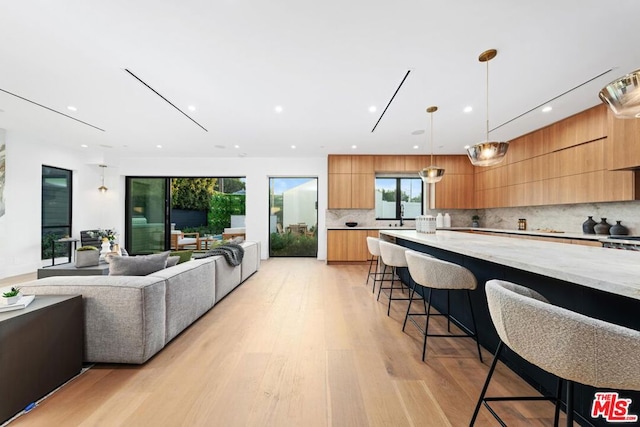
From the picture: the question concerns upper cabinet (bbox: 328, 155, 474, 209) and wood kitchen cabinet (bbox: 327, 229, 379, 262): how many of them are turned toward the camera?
2

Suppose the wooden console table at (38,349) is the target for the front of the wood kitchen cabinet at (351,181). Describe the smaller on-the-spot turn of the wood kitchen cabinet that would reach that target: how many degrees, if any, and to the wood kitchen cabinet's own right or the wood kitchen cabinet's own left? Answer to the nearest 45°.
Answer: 0° — it already faces it

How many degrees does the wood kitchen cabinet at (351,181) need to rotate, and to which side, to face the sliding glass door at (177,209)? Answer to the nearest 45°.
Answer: approximately 90° to its right

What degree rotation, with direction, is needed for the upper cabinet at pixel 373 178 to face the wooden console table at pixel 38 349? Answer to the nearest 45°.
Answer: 0° — it already faces it

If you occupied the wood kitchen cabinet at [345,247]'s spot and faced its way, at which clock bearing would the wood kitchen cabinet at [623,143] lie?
the wood kitchen cabinet at [623,143] is roughly at 10 o'clock from the wood kitchen cabinet at [345,247].

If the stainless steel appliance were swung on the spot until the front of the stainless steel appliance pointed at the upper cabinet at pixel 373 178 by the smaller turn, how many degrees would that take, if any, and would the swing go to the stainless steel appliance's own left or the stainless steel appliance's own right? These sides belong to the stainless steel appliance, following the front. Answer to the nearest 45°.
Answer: approximately 45° to the stainless steel appliance's own right

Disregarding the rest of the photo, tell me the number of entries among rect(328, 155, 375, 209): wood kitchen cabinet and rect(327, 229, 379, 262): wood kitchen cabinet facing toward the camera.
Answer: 2

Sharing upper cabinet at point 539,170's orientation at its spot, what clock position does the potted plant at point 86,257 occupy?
The potted plant is roughly at 12 o'clock from the upper cabinet.

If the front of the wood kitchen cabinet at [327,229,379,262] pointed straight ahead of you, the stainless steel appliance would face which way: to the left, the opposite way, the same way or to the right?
to the right

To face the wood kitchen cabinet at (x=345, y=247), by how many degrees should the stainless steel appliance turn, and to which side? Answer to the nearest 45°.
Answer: approximately 45° to its right

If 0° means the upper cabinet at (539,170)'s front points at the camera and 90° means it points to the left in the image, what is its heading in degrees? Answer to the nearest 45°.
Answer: approximately 45°
